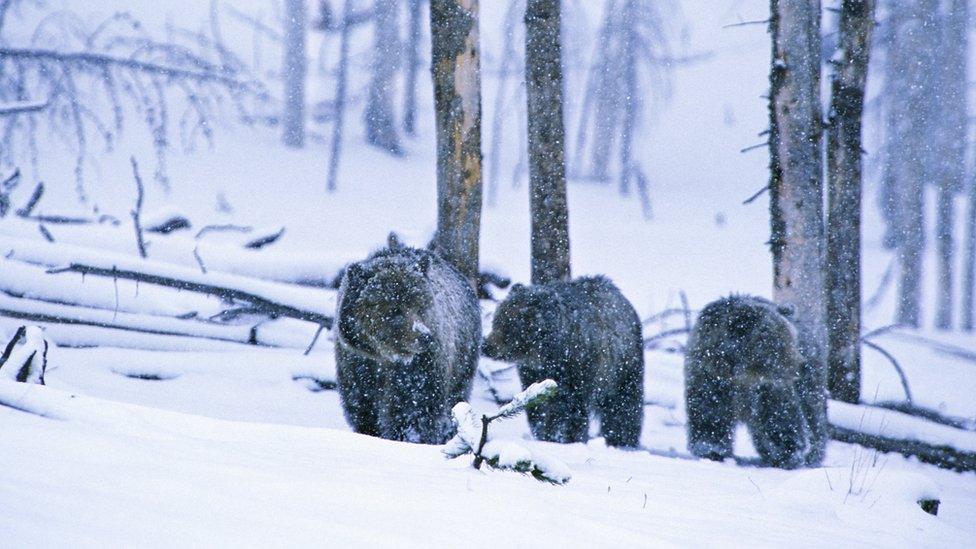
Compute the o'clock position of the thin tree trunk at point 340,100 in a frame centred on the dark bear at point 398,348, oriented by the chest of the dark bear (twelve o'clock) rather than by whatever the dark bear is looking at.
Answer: The thin tree trunk is roughly at 6 o'clock from the dark bear.

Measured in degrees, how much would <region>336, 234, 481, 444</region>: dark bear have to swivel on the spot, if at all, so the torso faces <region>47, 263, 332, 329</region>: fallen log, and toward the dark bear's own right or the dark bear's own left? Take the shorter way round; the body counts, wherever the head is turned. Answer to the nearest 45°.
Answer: approximately 135° to the dark bear's own right

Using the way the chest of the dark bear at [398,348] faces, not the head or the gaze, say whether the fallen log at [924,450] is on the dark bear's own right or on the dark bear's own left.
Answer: on the dark bear's own left

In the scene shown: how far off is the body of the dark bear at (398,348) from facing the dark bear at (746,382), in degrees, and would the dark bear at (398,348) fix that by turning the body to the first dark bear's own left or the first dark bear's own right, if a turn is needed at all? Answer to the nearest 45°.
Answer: approximately 90° to the first dark bear's own left

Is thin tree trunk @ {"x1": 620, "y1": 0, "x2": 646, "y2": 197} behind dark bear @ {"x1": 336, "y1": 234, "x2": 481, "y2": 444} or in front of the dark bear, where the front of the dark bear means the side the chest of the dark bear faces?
behind

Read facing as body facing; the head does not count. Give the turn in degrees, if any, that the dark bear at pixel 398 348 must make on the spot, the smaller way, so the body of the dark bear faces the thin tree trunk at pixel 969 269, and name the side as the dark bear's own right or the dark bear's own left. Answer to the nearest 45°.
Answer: approximately 135° to the dark bear's own left

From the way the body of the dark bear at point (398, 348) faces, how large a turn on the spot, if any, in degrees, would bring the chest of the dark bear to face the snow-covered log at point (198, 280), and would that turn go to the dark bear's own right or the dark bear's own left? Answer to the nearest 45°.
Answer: approximately 135° to the dark bear's own right

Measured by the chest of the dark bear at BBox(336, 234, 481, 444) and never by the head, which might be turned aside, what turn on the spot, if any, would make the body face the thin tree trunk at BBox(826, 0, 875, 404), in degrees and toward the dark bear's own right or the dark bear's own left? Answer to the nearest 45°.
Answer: approximately 135° to the dark bear's own left
